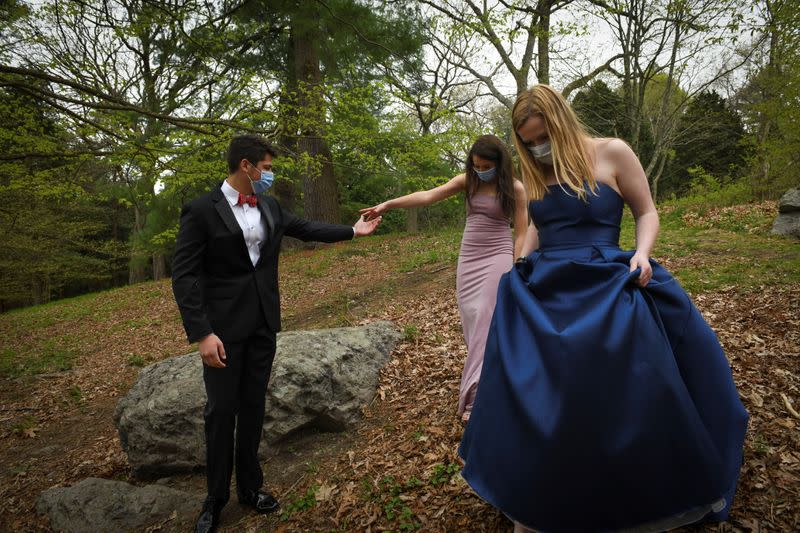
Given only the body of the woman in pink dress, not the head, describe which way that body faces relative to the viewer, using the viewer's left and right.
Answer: facing the viewer and to the left of the viewer

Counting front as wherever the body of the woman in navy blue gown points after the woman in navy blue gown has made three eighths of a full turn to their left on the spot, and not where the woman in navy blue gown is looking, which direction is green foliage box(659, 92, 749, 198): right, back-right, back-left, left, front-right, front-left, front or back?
left

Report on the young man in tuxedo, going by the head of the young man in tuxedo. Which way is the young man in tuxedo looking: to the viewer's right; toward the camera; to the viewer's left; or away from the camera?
to the viewer's right

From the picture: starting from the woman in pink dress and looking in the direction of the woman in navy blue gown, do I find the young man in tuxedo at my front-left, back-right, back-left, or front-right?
front-right

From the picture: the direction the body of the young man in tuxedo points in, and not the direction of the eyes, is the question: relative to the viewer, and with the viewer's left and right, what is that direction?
facing the viewer and to the right of the viewer

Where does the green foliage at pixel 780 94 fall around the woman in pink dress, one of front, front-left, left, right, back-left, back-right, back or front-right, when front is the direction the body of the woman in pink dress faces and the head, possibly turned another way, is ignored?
back

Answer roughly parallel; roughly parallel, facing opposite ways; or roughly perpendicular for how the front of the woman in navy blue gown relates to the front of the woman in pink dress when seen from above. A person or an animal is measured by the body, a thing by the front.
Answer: roughly parallel

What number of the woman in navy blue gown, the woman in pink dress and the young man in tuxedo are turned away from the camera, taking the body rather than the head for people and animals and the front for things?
0

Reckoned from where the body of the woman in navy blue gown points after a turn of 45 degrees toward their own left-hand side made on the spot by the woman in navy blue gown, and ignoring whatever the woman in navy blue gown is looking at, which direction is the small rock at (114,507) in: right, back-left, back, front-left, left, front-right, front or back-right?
right

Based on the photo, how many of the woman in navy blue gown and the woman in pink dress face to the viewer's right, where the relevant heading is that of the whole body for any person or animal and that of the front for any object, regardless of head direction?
0
